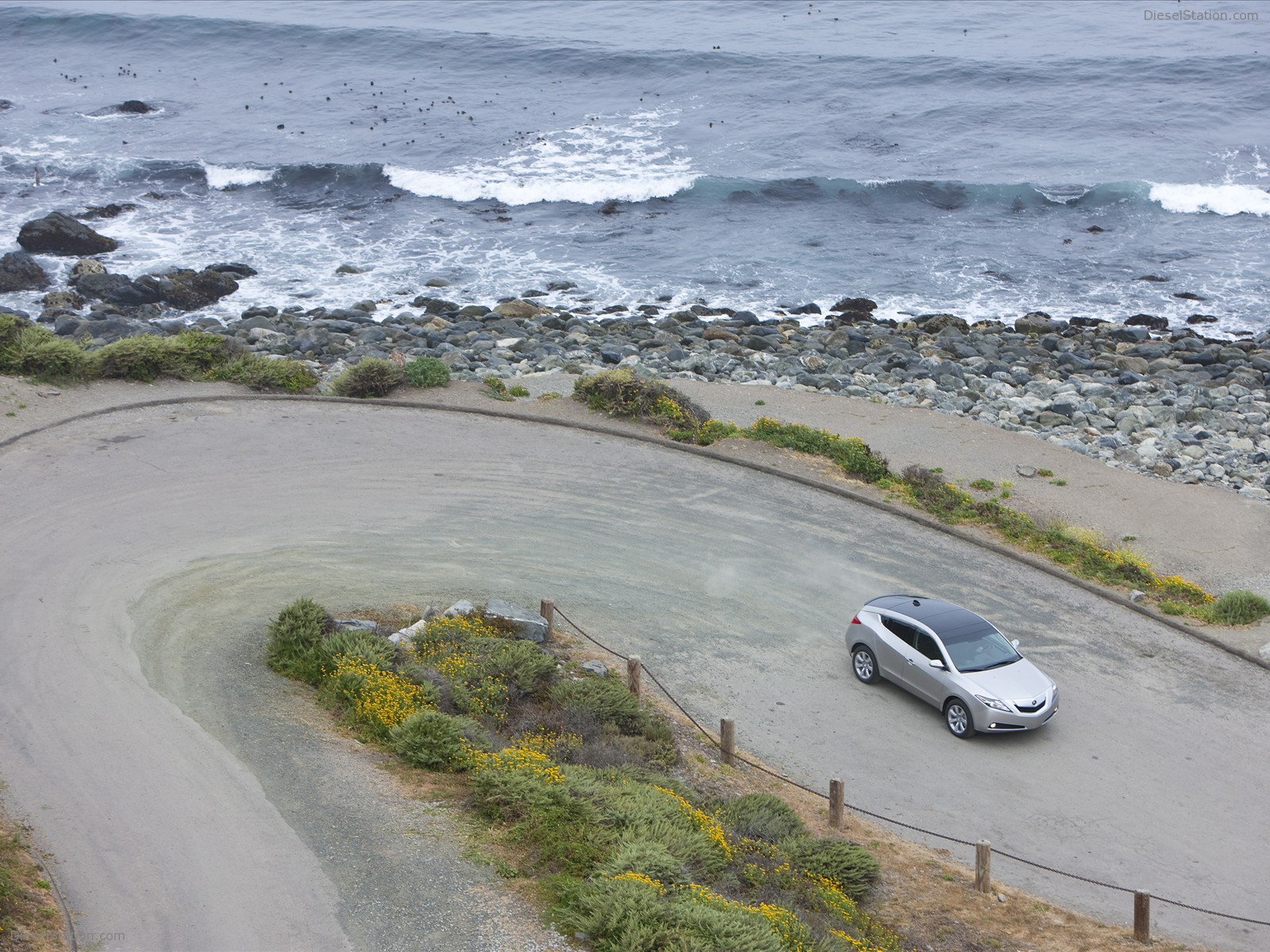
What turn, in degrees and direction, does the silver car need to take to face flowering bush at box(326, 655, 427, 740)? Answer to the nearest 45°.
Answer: approximately 90° to its right

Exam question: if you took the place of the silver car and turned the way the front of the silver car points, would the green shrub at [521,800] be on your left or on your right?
on your right

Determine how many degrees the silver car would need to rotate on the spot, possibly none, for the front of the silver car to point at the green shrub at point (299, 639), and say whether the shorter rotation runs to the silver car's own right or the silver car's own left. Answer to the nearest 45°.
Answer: approximately 135° to the silver car's own right

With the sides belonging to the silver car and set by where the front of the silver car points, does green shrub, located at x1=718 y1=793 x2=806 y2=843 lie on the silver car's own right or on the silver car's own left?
on the silver car's own right

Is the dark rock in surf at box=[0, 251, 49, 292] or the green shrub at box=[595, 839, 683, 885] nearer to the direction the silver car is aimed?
the green shrub

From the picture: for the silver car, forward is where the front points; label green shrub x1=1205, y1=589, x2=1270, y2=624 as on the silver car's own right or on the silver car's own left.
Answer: on the silver car's own left

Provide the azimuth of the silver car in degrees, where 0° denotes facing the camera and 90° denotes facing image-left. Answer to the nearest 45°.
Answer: approximately 315°

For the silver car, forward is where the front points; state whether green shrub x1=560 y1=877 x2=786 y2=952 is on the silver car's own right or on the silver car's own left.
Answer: on the silver car's own right

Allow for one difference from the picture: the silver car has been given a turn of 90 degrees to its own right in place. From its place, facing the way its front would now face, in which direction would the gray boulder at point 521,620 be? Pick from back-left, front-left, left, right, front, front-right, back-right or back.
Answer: front-right

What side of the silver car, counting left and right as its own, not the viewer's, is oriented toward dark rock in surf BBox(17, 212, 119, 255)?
back

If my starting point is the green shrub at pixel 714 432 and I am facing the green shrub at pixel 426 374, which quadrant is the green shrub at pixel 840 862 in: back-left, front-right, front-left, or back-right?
back-left

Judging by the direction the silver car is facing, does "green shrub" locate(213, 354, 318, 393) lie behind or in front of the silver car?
behind
